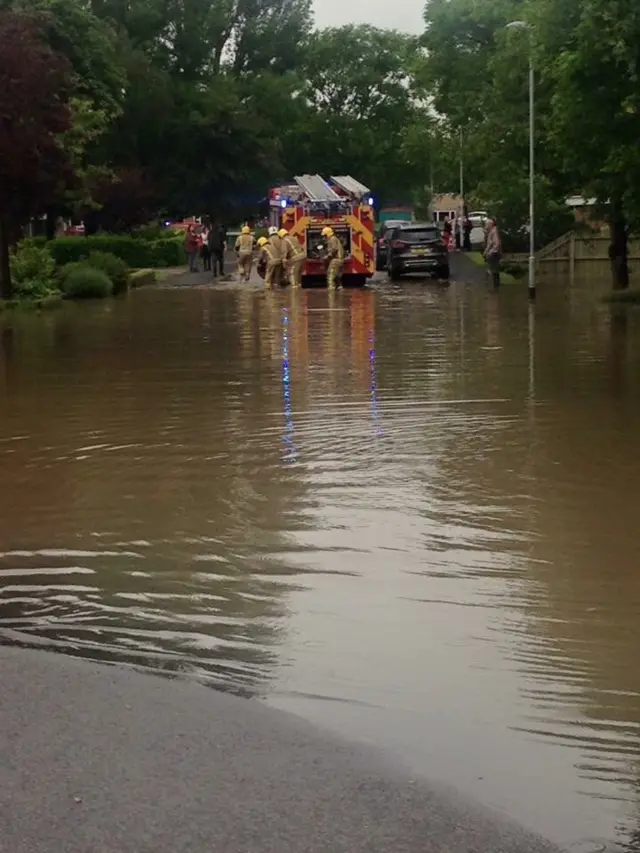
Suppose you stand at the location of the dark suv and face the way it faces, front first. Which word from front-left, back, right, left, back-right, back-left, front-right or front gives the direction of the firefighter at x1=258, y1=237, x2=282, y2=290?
back-left

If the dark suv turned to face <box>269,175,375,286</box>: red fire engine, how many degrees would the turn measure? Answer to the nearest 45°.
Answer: approximately 135° to its left

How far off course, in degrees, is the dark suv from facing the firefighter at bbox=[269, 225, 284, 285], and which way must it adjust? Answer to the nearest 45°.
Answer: approximately 135° to its left

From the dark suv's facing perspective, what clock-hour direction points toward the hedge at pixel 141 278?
The hedge is roughly at 9 o'clock from the dark suv.

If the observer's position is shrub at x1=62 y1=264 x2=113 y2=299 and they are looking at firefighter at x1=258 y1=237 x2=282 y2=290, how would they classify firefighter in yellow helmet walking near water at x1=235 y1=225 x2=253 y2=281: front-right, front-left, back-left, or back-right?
front-left

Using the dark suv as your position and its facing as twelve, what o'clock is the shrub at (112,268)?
The shrub is roughly at 8 o'clock from the dark suv.

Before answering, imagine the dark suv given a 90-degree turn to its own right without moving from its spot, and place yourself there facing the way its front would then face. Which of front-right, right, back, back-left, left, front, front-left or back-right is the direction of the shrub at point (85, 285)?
back-right

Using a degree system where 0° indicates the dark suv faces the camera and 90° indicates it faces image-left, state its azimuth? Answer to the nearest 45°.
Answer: approximately 180°

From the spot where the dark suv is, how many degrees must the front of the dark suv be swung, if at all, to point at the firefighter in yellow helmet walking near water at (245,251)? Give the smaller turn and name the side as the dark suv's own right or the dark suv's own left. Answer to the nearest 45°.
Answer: approximately 90° to the dark suv's own left
